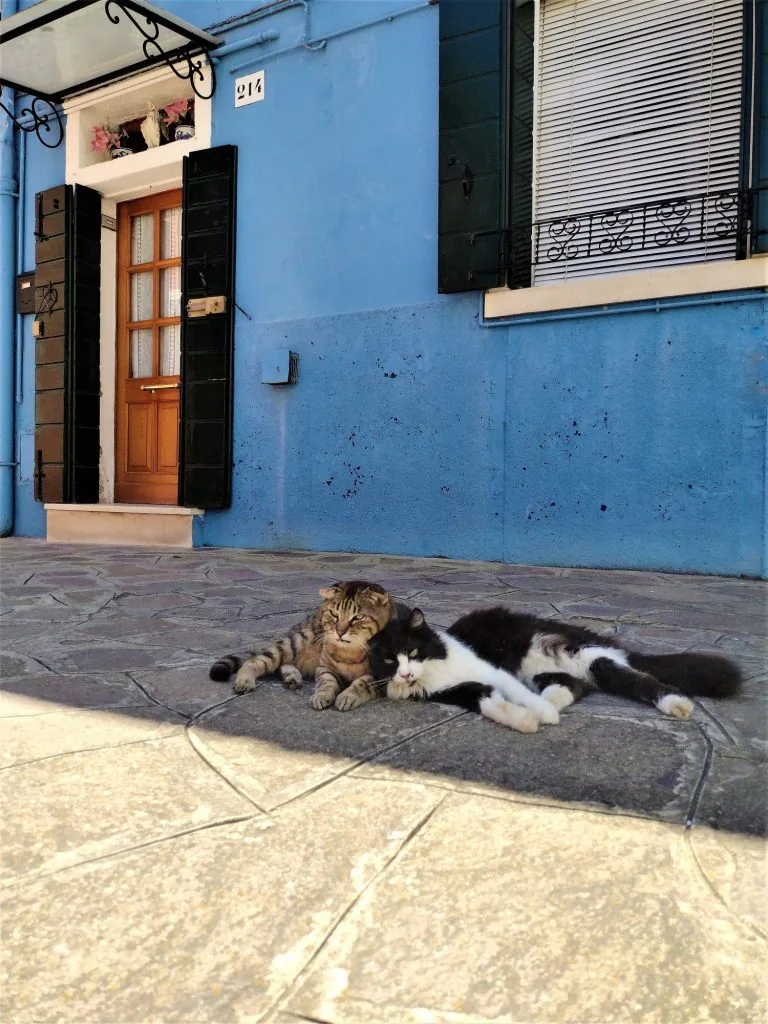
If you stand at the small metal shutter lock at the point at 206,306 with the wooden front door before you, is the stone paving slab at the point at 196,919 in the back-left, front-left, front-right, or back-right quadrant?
back-left

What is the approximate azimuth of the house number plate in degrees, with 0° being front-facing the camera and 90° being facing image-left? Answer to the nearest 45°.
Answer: approximately 45°

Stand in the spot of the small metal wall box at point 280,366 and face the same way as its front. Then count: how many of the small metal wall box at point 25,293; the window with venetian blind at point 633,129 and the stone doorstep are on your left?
1

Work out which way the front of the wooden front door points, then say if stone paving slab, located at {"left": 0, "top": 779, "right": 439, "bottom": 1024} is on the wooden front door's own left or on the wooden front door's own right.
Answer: on the wooden front door's own left

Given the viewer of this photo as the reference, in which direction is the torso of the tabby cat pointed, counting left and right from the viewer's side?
facing the viewer and to the right of the viewer

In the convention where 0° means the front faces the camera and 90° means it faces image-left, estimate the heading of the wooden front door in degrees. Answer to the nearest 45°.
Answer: approximately 45°

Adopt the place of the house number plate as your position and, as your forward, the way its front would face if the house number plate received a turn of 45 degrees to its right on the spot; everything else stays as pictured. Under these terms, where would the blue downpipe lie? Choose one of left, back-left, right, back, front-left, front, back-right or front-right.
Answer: front-right

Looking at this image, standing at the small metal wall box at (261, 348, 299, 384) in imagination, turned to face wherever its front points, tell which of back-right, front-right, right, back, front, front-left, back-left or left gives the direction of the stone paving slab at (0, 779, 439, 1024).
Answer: front-left

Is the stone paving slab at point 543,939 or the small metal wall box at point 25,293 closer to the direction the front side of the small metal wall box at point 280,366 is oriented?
the stone paving slab

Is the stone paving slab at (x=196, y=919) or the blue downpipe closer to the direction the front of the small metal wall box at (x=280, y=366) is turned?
the stone paving slab
